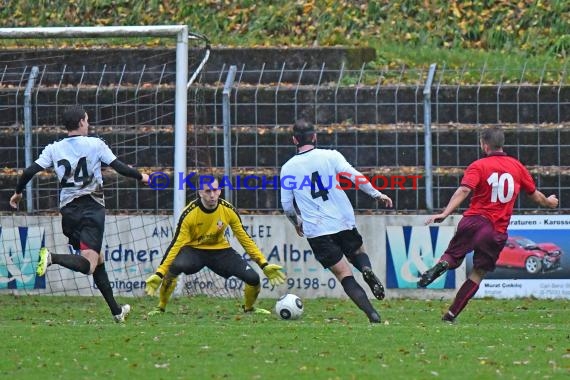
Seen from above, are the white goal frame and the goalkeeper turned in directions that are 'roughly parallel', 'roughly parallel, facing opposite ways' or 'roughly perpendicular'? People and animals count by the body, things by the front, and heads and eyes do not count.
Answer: roughly parallel

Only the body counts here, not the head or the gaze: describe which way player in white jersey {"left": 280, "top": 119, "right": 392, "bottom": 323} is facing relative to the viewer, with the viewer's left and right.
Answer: facing away from the viewer and to the left of the viewer

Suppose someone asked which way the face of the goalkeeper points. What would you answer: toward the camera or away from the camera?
toward the camera

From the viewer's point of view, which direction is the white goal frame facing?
toward the camera

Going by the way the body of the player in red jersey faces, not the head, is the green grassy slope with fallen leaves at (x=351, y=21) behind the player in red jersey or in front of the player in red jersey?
in front

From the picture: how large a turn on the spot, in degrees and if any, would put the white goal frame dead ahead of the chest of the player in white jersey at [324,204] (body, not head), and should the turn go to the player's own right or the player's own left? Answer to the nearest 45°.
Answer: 0° — they already face it

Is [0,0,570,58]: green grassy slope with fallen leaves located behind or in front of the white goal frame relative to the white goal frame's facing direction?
behind

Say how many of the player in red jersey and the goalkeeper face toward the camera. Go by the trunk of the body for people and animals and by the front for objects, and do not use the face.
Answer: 1

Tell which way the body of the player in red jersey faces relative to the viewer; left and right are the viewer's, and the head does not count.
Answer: facing away from the viewer and to the left of the viewer

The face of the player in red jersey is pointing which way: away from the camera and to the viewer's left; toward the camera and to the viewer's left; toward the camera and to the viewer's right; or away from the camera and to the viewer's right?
away from the camera and to the viewer's left

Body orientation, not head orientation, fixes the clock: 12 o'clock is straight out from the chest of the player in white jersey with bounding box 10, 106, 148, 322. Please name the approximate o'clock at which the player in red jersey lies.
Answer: The player in red jersey is roughly at 2 o'clock from the player in white jersey.

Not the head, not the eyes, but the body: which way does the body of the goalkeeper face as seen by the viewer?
toward the camera

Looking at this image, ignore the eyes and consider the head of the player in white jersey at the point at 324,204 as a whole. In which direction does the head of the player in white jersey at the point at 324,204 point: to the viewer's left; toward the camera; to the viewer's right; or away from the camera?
away from the camera
